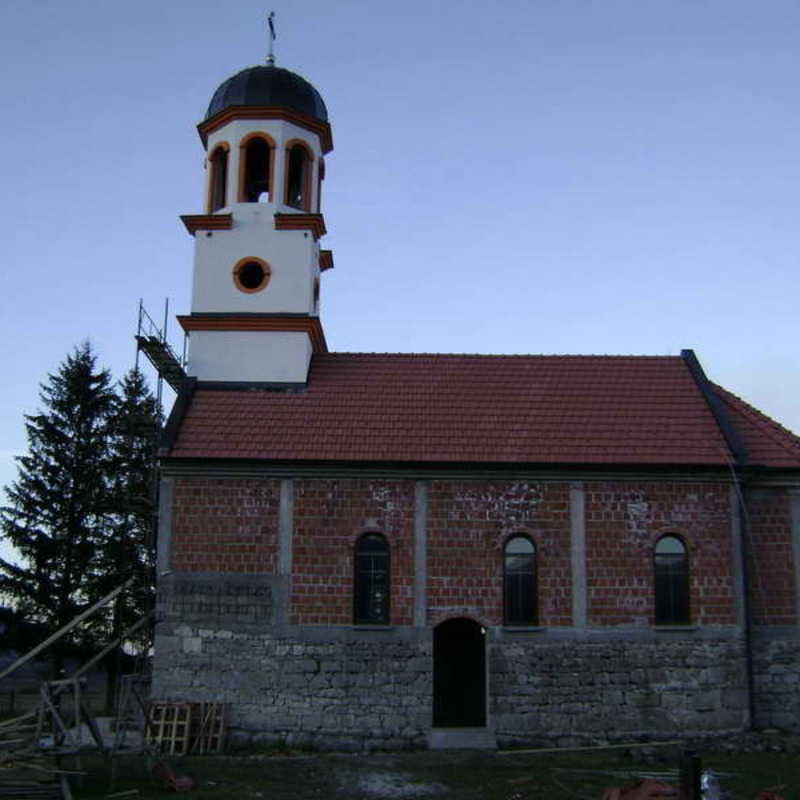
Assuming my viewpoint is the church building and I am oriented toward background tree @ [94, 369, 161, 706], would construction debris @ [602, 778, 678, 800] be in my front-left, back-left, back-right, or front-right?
back-left

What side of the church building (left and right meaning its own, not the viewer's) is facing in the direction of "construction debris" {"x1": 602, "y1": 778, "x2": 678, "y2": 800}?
left

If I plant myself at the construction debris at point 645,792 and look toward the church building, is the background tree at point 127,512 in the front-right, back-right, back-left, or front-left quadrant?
front-left

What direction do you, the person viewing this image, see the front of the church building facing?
facing to the left of the viewer

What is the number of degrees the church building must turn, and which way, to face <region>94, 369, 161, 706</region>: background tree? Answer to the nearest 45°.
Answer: approximately 45° to its right
